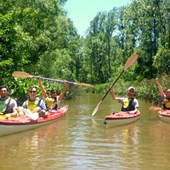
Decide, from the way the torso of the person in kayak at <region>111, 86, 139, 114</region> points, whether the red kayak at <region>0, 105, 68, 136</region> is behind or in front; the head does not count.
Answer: in front

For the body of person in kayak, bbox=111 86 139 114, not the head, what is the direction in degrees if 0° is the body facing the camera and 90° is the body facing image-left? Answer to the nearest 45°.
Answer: approximately 45°
